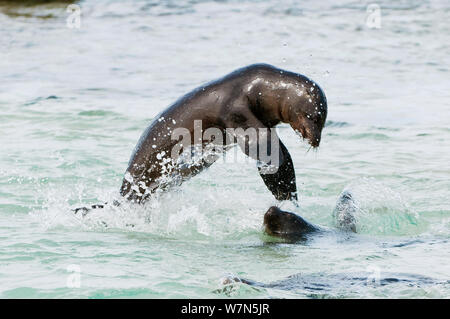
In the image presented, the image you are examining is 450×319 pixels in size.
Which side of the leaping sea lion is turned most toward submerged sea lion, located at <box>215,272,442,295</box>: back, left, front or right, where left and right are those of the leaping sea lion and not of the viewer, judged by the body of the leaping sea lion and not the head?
right

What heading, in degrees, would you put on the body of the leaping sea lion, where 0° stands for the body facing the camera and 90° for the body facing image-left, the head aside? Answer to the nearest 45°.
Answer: approximately 270°

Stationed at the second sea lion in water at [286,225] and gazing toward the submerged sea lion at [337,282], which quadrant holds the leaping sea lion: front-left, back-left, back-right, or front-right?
back-right
